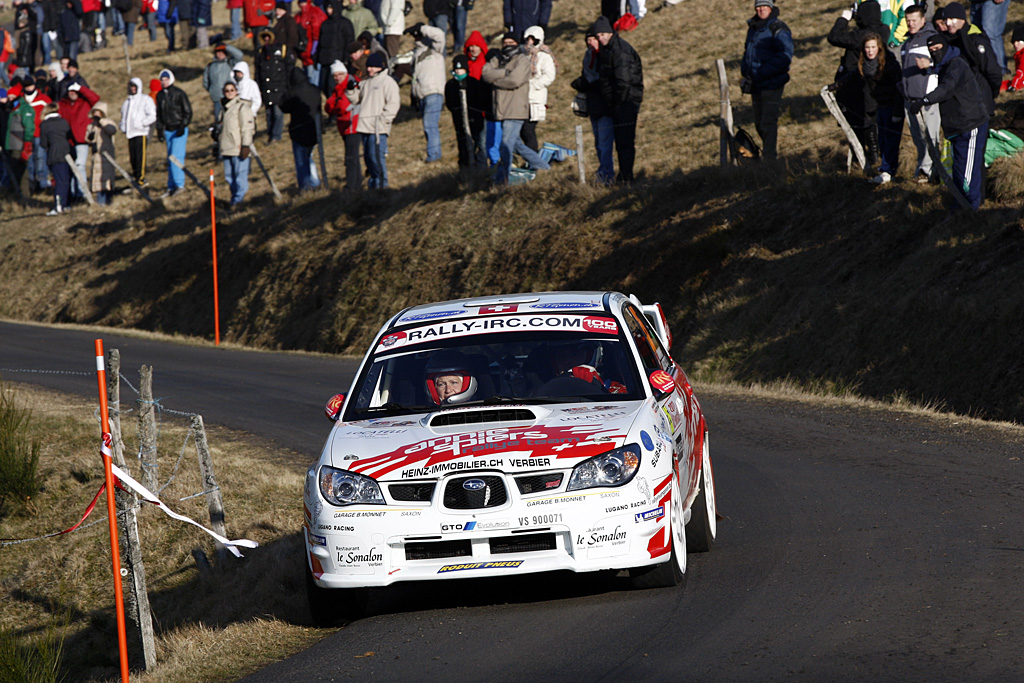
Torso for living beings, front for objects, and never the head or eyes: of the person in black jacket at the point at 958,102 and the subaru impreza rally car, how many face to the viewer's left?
1

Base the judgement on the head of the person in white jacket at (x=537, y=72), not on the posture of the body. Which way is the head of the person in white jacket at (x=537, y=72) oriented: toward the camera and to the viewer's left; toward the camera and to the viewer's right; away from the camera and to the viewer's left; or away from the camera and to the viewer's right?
toward the camera and to the viewer's left

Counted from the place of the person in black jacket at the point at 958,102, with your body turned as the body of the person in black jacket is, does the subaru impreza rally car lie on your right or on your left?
on your left

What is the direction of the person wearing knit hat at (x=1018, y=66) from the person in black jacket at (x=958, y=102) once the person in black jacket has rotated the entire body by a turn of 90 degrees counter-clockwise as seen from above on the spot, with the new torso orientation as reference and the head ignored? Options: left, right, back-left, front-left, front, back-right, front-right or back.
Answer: back

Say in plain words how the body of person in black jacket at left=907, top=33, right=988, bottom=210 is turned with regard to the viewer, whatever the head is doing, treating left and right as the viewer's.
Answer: facing to the left of the viewer

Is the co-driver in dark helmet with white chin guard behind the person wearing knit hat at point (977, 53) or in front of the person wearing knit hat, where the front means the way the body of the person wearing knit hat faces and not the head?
in front

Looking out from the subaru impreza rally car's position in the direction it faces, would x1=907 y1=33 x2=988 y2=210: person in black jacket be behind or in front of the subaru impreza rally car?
behind

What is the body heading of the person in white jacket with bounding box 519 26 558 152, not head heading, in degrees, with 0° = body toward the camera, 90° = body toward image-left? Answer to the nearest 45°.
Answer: approximately 45°

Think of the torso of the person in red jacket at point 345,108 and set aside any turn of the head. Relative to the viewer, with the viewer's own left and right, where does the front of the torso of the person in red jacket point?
facing the viewer and to the left of the viewer

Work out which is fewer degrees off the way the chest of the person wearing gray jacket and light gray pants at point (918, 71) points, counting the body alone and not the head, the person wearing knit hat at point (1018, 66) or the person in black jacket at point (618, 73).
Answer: the person in black jacket

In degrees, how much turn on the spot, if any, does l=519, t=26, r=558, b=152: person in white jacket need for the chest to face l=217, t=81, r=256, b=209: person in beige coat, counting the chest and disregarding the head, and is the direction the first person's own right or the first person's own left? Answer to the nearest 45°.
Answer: approximately 90° to the first person's own right

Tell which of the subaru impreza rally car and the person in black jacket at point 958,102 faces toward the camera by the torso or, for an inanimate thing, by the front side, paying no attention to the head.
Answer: the subaru impreza rally car

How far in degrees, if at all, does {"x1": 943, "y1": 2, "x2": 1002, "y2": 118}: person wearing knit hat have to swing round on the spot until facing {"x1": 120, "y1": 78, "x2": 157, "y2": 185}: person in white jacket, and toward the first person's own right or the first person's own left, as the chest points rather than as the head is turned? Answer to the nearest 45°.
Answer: approximately 90° to the first person's own right
